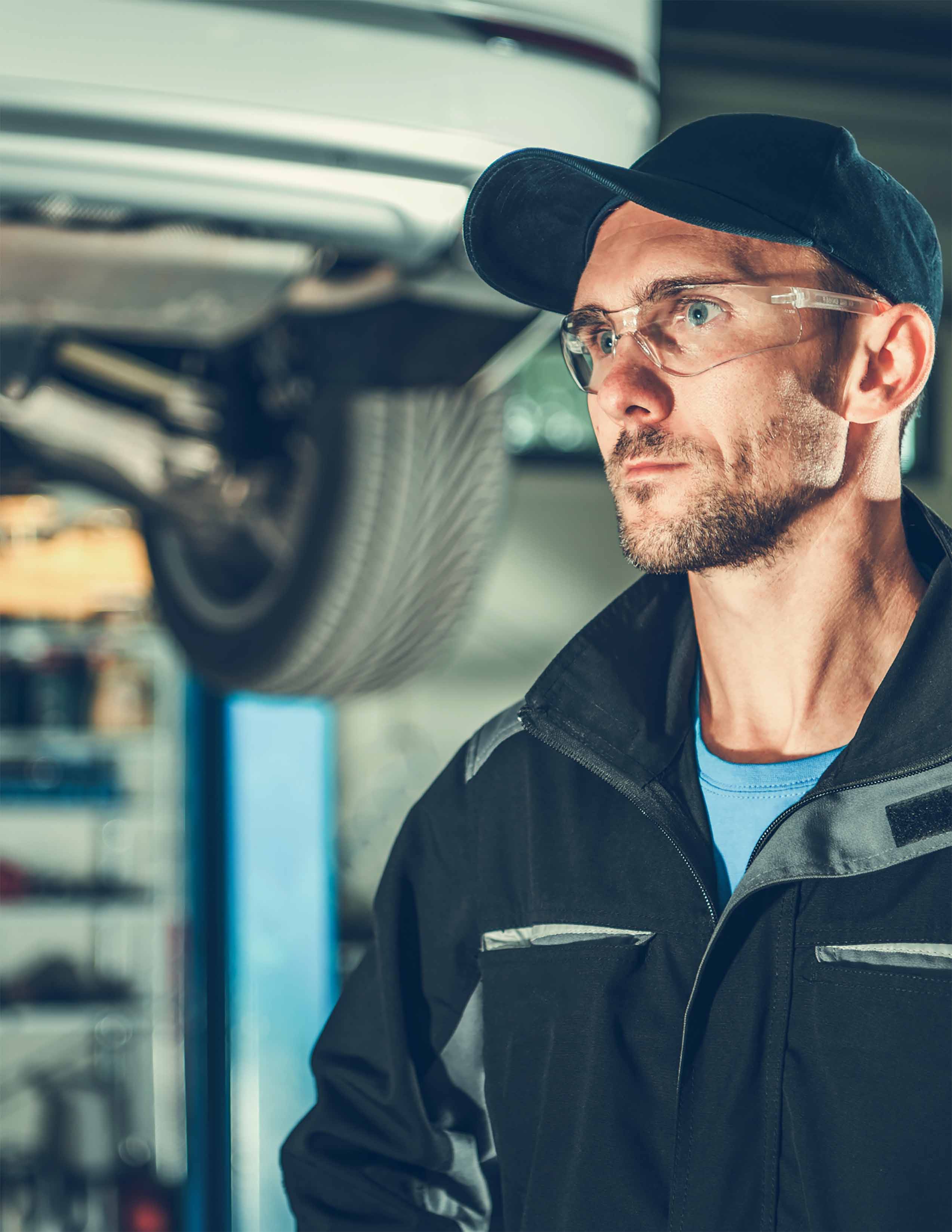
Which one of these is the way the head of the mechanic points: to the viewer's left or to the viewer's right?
to the viewer's left

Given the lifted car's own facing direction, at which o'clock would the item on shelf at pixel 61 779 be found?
The item on shelf is roughly at 1 o'clock from the lifted car.

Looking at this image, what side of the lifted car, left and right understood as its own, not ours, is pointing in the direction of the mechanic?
back

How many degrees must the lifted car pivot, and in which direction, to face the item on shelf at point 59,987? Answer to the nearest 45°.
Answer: approximately 45° to its right

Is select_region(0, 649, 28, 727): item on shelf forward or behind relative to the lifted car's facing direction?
forward

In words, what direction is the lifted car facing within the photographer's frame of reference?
facing away from the viewer and to the left of the viewer

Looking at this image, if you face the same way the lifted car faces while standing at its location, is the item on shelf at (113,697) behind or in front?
in front

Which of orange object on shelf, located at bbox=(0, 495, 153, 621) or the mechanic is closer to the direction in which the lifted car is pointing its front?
the orange object on shelf

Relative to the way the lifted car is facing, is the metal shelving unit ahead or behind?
ahead
